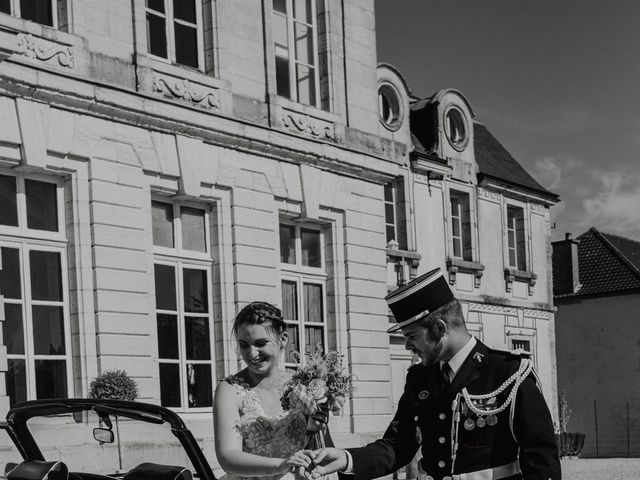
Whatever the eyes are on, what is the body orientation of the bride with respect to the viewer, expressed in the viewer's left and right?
facing the viewer and to the right of the viewer

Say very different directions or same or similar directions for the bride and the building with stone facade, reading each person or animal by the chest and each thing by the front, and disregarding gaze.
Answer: same or similar directions

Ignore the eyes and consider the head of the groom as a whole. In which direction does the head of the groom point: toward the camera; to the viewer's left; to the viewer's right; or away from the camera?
to the viewer's left

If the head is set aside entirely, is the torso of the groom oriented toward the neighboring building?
no

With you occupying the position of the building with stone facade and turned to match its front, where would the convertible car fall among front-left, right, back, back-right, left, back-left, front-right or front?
front-right

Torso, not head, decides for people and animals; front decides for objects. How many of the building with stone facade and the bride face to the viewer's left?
0

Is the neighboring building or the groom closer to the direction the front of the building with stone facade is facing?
the groom

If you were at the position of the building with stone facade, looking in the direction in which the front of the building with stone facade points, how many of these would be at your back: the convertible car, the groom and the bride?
0

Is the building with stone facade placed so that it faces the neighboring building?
no

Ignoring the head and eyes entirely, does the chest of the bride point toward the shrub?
no

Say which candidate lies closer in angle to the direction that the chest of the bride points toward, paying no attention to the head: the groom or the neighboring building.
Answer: the groom

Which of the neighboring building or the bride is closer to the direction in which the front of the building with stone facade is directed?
the bride

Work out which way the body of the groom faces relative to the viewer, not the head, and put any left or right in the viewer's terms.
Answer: facing the viewer and to the left of the viewer

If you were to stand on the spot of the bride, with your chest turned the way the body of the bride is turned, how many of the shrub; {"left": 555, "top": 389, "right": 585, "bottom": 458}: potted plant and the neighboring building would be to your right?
0
